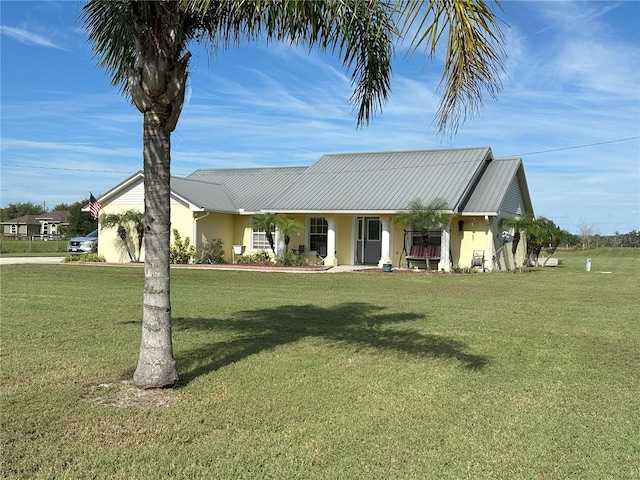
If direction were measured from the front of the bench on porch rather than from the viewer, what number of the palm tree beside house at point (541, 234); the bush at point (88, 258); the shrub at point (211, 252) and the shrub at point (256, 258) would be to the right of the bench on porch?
3

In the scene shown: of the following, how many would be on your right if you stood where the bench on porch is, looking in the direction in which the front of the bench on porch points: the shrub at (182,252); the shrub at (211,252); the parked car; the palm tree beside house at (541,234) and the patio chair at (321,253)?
4

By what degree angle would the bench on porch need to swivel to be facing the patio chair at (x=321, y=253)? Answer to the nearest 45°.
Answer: approximately 90° to its right

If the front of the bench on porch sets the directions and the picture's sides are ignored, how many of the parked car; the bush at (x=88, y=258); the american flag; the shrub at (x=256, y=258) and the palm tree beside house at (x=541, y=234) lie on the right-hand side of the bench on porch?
4

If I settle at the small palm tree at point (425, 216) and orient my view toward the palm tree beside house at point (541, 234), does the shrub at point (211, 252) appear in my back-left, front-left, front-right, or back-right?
back-left

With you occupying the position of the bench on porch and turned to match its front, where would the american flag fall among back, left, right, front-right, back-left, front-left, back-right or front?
right

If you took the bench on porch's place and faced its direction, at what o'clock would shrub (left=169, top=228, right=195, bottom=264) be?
The shrub is roughly at 3 o'clock from the bench on porch.

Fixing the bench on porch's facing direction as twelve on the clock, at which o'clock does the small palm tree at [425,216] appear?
The small palm tree is roughly at 12 o'clock from the bench on porch.

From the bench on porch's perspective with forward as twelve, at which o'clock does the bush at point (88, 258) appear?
The bush is roughly at 3 o'clock from the bench on porch.

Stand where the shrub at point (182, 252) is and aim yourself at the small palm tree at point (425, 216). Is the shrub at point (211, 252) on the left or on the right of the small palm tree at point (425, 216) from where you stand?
left

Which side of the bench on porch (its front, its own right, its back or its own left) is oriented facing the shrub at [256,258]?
right

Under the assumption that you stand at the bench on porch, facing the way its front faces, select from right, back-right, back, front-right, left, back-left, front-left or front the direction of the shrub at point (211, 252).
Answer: right

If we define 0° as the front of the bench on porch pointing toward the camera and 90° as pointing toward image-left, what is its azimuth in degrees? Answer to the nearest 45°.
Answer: approximately 0°

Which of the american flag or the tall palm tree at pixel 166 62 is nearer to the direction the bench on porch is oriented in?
the tall palm tree
